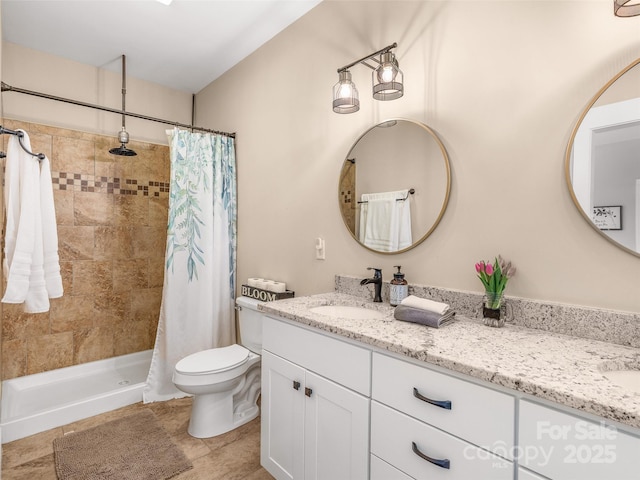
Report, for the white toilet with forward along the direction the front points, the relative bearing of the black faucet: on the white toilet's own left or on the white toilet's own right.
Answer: on the white toilet's own left

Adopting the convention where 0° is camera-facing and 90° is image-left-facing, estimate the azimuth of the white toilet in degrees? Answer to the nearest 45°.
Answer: approximately 45°

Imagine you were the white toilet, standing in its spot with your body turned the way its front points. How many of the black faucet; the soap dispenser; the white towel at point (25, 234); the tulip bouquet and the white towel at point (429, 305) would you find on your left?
4

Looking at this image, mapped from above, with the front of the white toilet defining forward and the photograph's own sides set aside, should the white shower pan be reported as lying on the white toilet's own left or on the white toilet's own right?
on the white toilet's own right

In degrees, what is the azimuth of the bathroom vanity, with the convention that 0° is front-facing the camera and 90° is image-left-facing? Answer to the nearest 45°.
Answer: approximately 45°

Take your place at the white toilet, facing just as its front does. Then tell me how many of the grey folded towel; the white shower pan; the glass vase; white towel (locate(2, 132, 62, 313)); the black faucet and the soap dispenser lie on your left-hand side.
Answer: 4

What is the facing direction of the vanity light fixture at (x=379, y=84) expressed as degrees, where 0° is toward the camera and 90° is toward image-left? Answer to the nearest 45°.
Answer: approximately 45°
